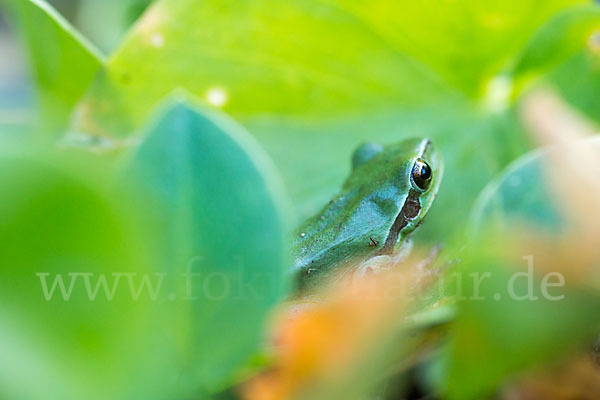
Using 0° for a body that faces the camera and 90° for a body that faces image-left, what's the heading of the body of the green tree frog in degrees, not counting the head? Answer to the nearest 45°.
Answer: approximately 225°
